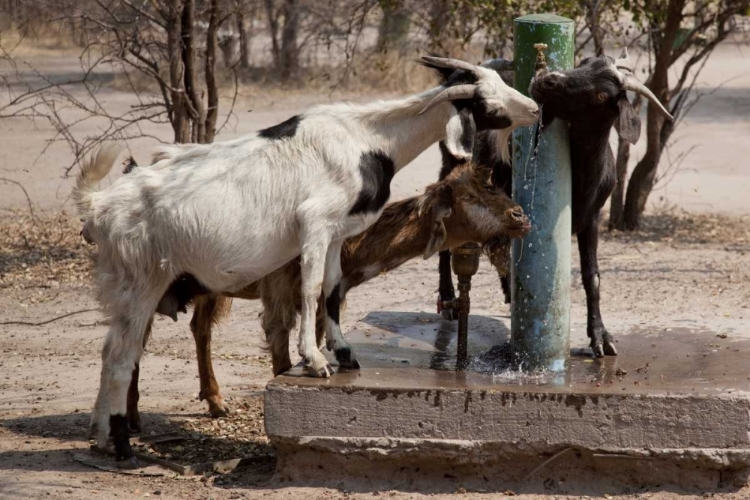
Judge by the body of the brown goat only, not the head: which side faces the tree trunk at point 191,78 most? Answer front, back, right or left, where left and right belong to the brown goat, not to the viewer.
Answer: left

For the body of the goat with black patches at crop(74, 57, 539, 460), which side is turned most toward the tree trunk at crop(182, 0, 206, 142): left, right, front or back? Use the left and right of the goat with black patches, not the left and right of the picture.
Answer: left

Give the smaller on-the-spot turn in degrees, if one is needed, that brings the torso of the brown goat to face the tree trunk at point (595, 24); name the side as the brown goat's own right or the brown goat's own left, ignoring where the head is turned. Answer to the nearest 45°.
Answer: approximately 45° to the brown goat's own left

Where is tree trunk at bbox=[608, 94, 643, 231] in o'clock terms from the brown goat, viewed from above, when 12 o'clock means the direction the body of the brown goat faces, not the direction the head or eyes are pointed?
The tree trunk is roughly at 10 o'clock from the brown goat.

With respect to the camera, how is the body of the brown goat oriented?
to the viewer's right

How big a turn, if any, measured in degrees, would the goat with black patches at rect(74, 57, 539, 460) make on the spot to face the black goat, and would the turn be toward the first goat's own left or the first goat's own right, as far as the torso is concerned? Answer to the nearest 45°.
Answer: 0° — it already faces it

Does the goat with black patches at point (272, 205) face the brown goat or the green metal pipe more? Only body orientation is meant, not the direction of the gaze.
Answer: the green metal pipe

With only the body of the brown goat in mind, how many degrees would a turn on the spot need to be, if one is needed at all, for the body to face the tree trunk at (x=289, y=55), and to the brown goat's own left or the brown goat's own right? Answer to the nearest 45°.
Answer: approximately 90° to the brown goat's own left

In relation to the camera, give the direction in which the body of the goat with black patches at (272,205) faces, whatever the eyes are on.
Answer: to the viewer's right

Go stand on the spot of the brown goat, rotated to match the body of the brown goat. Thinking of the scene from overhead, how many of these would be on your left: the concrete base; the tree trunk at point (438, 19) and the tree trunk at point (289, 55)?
2
